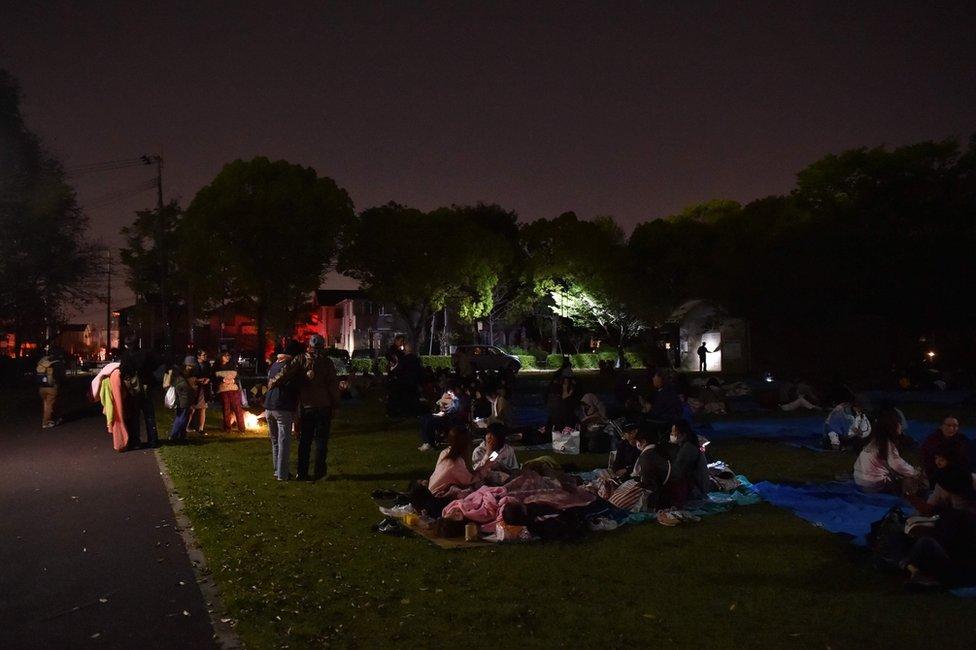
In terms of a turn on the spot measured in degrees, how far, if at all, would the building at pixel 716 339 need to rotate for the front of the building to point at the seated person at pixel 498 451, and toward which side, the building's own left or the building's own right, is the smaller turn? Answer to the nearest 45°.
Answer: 0° — it already faces them

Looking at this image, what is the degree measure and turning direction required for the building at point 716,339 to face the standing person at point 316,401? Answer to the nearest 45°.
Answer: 0° — it already faces them

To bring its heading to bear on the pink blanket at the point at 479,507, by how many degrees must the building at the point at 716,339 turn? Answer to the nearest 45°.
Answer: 0° — it already faces it

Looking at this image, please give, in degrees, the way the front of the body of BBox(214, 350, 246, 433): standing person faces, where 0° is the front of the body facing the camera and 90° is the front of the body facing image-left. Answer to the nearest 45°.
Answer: approximately 0°

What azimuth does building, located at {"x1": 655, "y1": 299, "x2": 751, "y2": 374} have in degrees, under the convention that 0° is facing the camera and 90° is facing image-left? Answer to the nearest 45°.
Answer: approximately 0°
